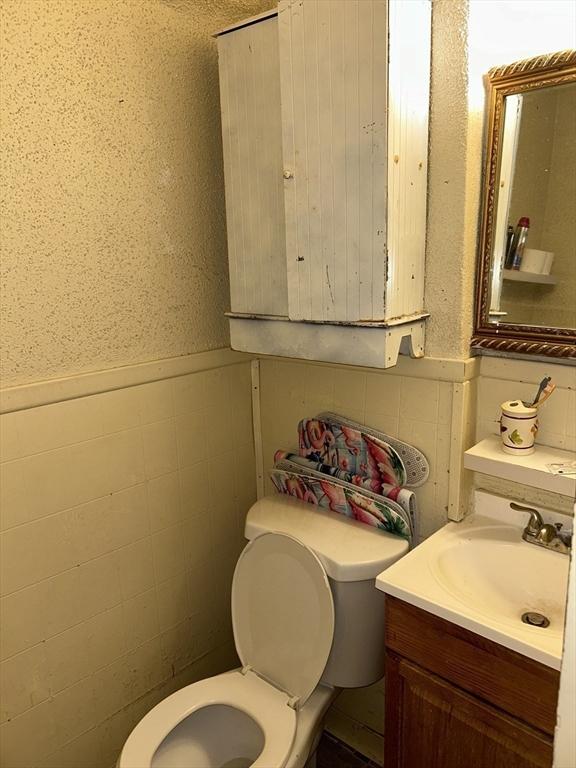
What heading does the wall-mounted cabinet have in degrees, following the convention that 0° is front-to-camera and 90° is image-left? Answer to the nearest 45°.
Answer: approximately 45°

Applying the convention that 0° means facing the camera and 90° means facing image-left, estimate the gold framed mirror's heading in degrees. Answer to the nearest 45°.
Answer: approximately 45°

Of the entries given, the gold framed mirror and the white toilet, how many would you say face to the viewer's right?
0
